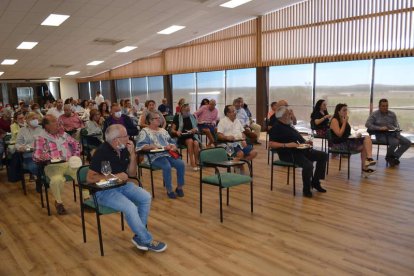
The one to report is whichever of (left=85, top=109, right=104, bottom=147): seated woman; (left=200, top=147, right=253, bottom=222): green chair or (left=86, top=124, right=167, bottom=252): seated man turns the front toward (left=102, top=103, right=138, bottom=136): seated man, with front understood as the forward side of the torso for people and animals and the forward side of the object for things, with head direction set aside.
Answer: the seated woman

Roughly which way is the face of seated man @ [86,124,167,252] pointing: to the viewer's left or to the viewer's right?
to the viewer's right

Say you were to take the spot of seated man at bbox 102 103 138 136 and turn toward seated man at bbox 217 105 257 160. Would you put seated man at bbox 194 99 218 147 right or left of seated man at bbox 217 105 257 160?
left

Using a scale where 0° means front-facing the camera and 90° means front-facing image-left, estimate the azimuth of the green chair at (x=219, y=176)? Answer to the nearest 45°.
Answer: approximately 315°

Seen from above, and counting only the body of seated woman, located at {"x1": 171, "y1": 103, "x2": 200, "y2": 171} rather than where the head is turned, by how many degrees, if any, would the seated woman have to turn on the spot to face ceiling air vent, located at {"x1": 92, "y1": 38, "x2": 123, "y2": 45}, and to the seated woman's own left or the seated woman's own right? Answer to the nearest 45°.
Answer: approximately 180°
